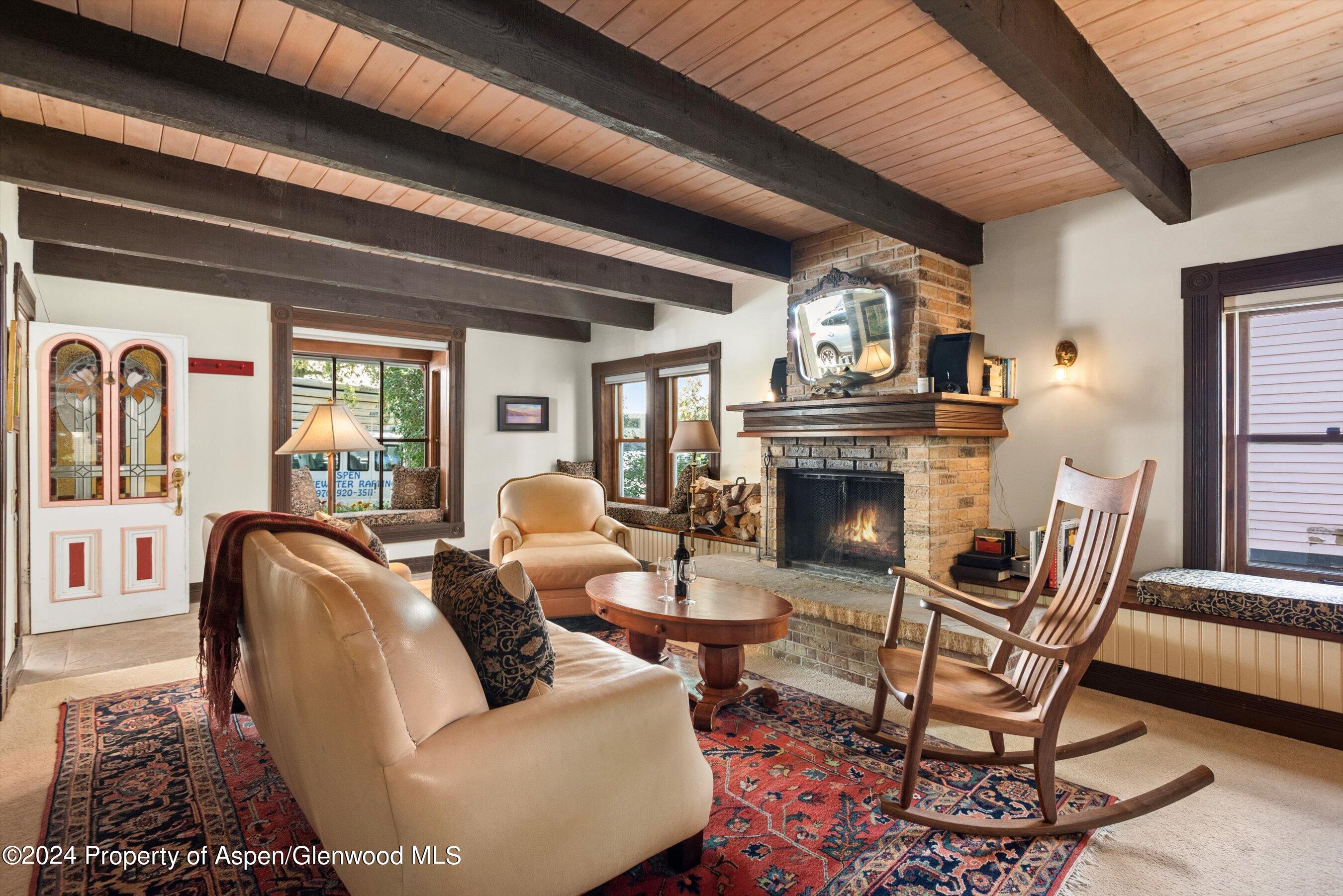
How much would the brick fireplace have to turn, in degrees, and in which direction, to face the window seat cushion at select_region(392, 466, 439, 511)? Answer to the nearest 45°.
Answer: approximately 45° to its right

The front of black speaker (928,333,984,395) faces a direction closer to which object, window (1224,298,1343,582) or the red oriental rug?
the red oriental rug

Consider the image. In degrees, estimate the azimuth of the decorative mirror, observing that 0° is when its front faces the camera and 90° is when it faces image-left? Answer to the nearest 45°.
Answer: approximately 45°

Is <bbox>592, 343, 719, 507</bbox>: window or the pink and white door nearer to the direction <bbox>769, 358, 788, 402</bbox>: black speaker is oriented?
the pink and white door

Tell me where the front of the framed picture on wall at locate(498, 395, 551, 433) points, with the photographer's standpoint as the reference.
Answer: facing the viewer and to the right of the viewer

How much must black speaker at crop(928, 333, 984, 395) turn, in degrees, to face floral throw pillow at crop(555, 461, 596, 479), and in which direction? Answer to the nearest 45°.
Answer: approximately 90° to its right

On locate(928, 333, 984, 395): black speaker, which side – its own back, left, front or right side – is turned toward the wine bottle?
front

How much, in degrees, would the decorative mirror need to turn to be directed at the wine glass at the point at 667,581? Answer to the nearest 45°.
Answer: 0° — it already faces it

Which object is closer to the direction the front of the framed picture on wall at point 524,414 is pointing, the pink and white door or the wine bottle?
the wine bottle

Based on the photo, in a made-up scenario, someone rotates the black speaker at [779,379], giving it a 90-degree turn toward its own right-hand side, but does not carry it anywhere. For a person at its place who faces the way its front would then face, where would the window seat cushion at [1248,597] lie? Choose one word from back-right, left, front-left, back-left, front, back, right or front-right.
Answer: back

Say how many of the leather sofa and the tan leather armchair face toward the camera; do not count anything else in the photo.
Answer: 1

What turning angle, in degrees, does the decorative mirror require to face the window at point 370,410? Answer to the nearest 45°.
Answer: approximately 45° to its right

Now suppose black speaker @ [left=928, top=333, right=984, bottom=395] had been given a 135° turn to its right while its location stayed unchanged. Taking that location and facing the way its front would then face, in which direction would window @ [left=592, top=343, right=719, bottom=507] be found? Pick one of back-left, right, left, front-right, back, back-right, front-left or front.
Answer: front-left

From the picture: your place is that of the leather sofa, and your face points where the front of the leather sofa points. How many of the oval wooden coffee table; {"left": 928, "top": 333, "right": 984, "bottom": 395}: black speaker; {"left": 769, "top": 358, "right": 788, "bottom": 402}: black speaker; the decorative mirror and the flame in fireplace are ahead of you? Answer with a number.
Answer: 5
